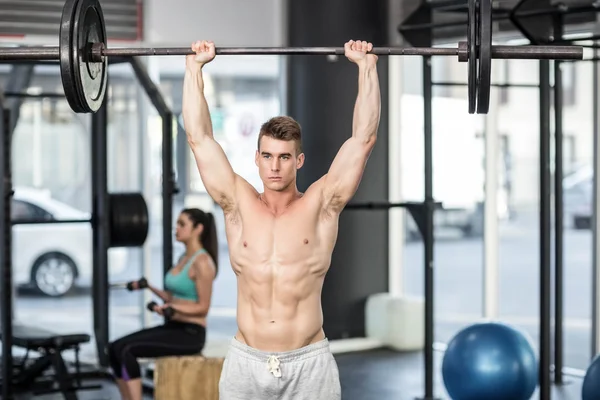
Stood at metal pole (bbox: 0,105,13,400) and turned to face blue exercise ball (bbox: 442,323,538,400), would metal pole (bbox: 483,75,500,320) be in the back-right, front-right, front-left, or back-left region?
front-left

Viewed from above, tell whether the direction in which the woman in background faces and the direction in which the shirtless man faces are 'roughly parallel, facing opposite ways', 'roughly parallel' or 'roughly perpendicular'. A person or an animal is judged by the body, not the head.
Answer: roughly perpendicular

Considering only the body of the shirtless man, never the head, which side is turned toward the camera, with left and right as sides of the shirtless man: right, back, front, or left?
front

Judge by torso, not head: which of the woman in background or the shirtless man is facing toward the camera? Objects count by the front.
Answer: the shirtless man

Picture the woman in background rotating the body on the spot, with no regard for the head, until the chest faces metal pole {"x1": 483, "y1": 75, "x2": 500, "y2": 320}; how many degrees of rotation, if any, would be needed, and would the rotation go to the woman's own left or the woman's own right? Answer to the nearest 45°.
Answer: approximately 135° to the woman's own right

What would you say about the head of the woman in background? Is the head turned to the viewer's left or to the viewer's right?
to the viewer's left

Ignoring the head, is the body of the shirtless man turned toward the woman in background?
no

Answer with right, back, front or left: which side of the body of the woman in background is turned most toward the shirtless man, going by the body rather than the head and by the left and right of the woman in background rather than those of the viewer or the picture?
left

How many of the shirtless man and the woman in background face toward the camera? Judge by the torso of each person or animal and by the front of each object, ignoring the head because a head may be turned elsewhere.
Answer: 1

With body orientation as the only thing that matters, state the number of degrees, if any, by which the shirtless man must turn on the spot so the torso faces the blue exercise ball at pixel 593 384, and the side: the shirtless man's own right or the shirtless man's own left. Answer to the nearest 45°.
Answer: approximately 135° to the shirtless man's own left

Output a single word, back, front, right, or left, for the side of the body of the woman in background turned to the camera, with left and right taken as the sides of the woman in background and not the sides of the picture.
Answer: left

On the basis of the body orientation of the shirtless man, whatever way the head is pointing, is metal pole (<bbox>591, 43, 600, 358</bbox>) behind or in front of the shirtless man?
behind

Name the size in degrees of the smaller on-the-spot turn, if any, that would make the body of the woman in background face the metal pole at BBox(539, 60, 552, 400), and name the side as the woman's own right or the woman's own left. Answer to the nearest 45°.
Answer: approximately 180°

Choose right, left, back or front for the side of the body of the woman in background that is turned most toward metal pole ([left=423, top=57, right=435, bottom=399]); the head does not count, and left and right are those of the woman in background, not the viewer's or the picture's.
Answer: back

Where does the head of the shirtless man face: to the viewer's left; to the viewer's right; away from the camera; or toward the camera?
toward the camera
